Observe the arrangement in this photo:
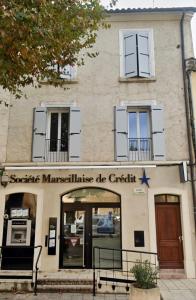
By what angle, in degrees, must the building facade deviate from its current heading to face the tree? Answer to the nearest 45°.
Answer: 0° — it already faces it

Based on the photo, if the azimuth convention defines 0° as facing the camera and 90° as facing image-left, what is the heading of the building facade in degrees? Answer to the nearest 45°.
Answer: approximately 0°

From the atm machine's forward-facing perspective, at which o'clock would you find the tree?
The tree is roughly at 12 o'clock from the atm machine.

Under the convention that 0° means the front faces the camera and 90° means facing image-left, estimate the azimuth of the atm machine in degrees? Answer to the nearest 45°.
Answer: approximately 0°

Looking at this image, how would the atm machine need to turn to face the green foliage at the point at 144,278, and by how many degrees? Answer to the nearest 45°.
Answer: approximately 45° to its left
